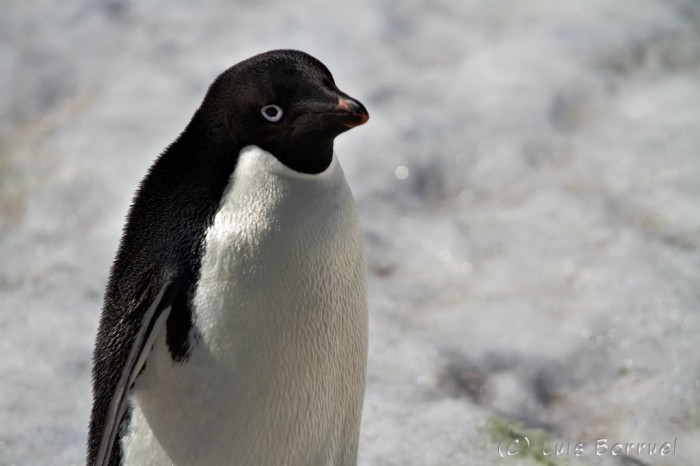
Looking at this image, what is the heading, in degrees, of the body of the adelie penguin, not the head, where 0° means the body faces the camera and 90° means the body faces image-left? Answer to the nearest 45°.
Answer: approximately 315°
